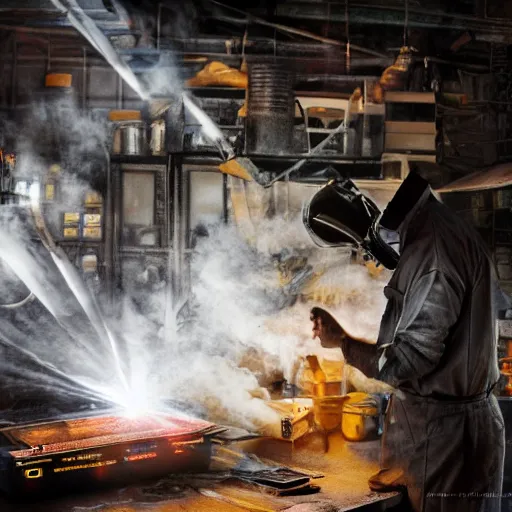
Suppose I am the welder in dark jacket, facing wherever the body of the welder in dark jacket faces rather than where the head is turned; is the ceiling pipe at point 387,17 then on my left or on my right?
on my right

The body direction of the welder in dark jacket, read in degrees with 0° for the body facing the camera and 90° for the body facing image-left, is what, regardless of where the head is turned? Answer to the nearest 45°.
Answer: approximately 90°

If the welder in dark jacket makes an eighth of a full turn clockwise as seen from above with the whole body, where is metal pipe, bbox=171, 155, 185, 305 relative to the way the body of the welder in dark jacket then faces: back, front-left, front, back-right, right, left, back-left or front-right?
front

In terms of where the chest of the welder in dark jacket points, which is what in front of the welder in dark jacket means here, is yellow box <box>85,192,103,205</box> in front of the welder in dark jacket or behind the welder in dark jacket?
in front

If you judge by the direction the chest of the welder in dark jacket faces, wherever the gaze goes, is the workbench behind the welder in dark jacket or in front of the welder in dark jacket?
in front

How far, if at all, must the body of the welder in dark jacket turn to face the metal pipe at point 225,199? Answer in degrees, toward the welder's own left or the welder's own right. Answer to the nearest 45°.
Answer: approximately 45° to the welder's own right
